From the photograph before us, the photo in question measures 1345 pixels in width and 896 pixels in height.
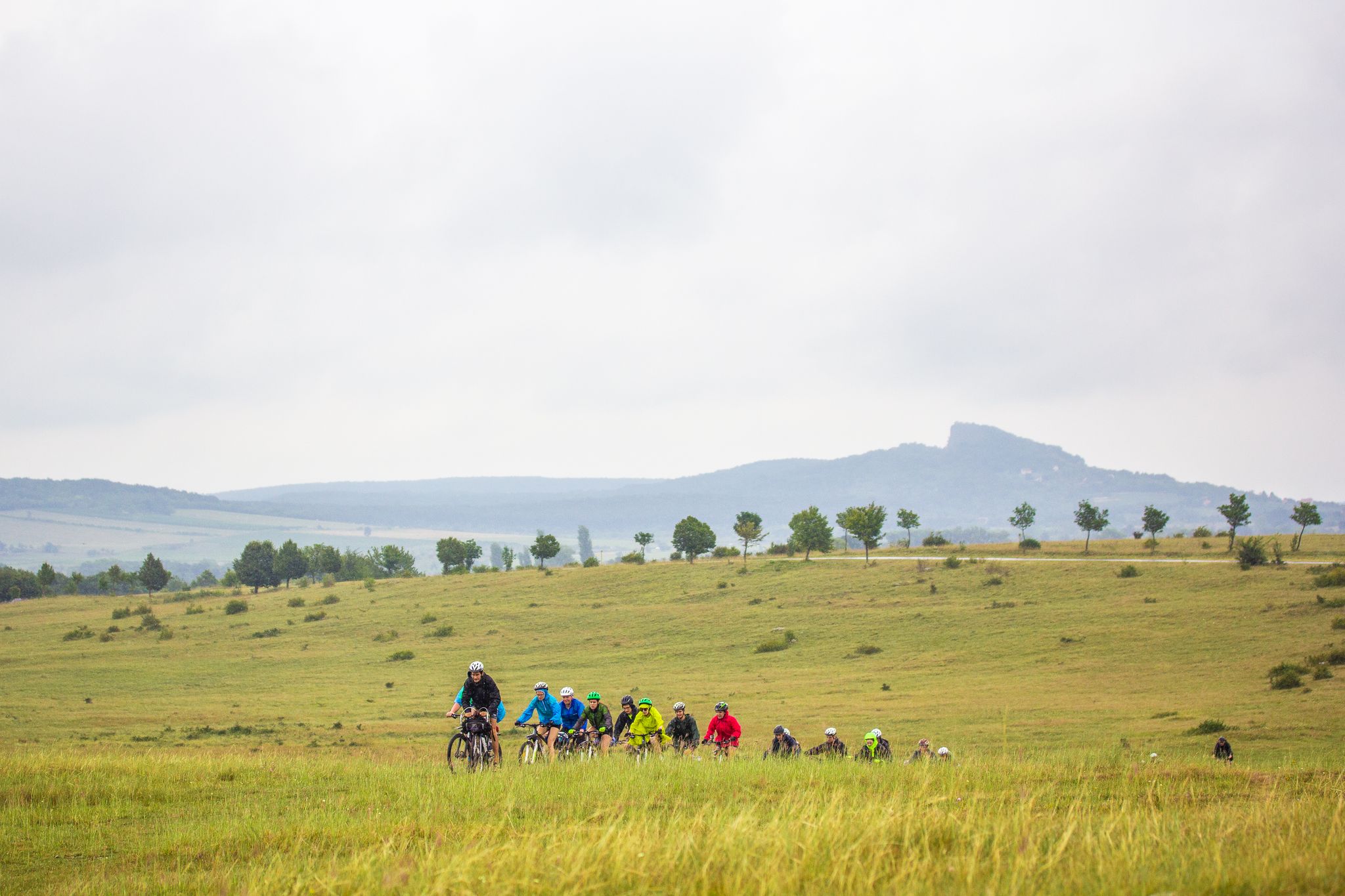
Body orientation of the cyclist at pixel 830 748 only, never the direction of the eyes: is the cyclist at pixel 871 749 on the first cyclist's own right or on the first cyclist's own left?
on the first cyclist's own left

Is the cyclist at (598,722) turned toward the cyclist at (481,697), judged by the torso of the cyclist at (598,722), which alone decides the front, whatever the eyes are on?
yes

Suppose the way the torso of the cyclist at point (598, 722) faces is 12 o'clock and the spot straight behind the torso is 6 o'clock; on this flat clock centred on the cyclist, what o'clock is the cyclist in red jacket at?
The cyclist in red jacket is roughly at 7 o'clock from the cyclist.

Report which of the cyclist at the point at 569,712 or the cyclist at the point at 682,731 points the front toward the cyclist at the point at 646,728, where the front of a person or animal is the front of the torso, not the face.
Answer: the cyclist at the point at 682,731

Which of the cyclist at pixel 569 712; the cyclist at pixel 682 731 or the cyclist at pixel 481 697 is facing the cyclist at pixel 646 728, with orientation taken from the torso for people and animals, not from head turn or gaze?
the cyclist at pixel 682 731

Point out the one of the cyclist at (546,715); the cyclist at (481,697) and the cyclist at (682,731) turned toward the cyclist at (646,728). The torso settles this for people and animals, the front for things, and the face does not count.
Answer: the cyclist at (682,731)

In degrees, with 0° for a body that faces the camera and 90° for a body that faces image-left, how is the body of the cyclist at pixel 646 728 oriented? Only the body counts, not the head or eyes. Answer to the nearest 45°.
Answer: approximately 45°

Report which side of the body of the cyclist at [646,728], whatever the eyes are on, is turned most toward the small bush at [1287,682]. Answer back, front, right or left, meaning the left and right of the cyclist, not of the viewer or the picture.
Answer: back

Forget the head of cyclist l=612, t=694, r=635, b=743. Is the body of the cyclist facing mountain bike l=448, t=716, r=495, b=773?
yes

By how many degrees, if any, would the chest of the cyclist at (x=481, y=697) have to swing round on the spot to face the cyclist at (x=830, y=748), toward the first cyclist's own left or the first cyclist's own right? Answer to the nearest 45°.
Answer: approximately 135° to the first cyclist's own left

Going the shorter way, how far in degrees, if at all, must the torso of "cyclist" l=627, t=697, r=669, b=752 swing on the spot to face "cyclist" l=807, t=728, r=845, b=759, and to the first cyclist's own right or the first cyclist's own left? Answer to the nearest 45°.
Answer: approximately 135° to the first cyclist's own left
